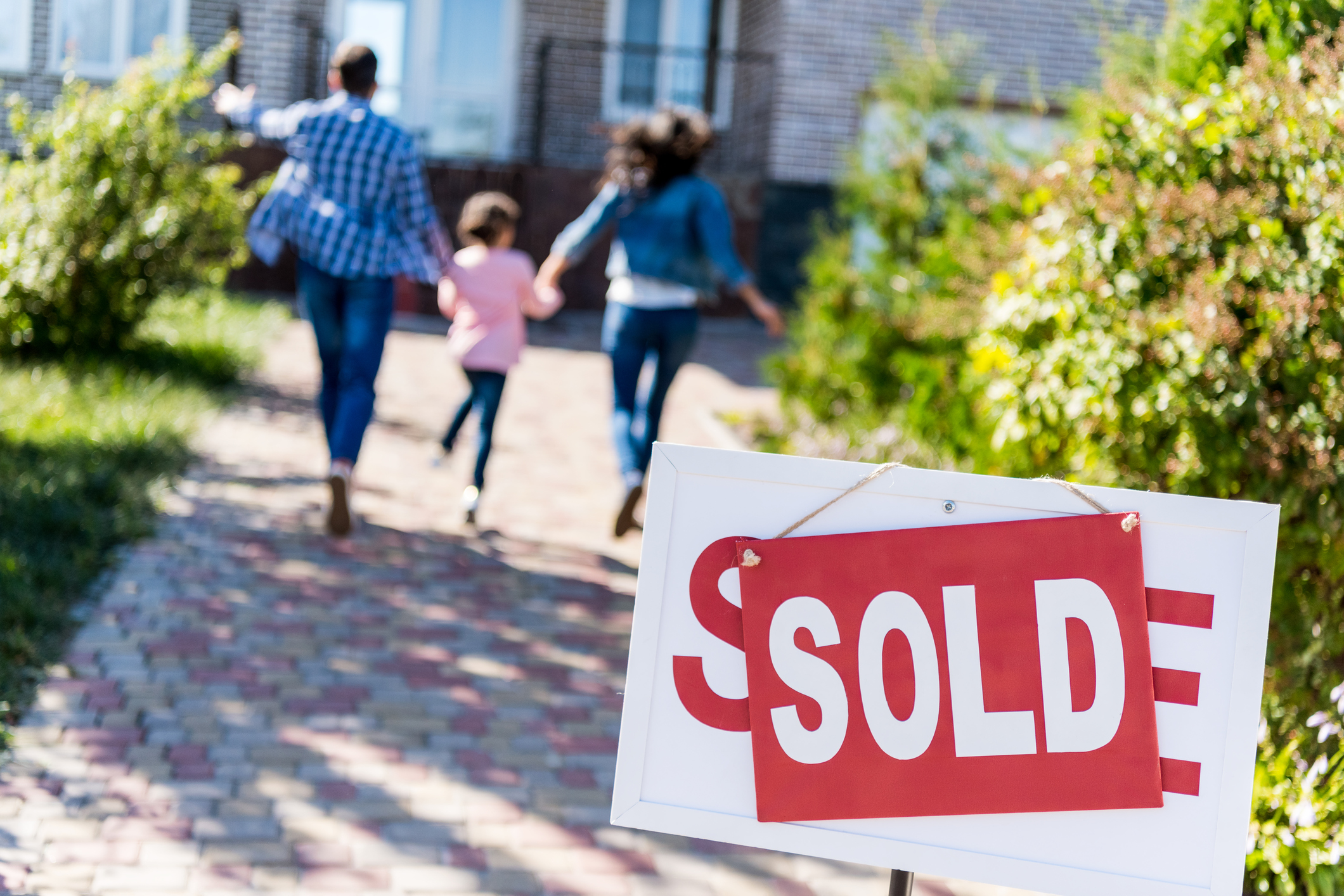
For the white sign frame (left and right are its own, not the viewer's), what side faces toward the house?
back

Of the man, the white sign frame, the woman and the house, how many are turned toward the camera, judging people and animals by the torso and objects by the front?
2

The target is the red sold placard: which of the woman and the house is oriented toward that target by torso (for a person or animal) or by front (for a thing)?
the house

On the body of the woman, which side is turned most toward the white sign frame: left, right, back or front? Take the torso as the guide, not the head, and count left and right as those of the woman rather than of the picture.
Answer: back

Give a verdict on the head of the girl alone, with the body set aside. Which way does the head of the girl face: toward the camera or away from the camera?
away from the camera

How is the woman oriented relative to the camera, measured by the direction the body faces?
away from the camera

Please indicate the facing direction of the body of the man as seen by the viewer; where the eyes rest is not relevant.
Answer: away from the camera
